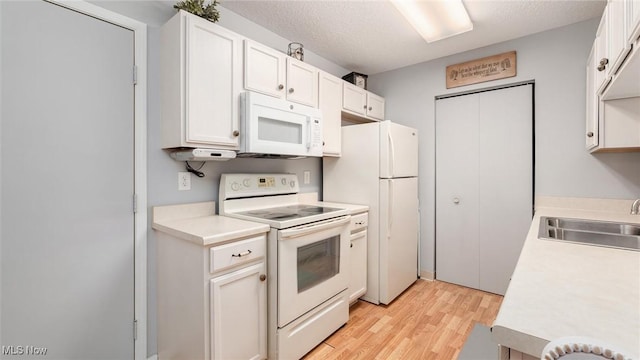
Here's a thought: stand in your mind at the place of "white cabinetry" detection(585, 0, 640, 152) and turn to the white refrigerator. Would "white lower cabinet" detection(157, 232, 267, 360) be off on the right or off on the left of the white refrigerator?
left

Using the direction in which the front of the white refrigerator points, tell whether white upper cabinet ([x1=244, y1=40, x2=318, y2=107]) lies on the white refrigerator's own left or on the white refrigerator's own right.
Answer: on the white refrigerator's own right

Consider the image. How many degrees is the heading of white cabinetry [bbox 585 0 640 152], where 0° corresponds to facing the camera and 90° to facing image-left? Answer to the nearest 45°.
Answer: approximately 90°

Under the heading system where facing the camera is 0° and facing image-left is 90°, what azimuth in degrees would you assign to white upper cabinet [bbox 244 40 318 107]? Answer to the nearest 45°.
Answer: approximately 315°

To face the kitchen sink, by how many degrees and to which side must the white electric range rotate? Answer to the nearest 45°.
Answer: approximately 45° to its left

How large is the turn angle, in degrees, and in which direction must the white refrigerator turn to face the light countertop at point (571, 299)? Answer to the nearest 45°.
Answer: approximately 45° to its right

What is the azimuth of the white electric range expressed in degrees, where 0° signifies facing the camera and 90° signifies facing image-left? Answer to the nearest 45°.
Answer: approximately 315°

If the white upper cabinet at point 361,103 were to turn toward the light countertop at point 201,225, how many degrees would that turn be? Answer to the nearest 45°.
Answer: approximately 90° to its right
